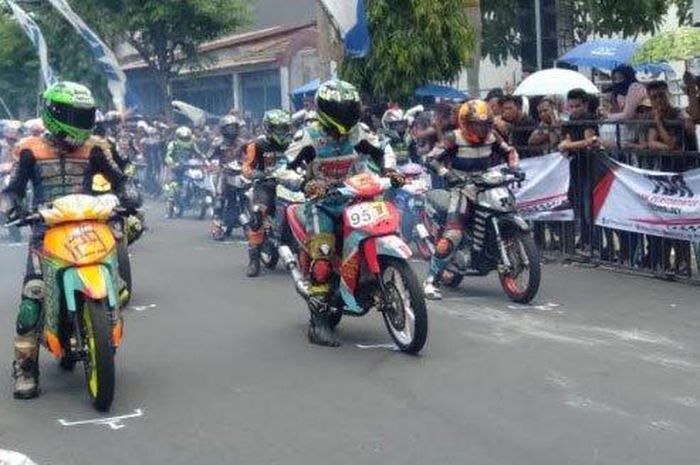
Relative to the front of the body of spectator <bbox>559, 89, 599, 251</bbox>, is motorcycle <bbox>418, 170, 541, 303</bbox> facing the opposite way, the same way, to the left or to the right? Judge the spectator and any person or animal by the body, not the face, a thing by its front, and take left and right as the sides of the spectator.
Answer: to the left

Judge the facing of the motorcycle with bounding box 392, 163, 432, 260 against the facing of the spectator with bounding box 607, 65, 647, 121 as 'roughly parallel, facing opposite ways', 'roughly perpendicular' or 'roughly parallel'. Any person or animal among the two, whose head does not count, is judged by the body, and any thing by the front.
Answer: roughly perpendicular

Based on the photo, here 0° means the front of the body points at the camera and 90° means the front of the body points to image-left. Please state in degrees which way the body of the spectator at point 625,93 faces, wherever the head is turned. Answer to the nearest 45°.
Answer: approximately 45°

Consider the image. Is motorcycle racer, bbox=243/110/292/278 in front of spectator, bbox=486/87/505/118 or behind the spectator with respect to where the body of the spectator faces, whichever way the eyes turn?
in front

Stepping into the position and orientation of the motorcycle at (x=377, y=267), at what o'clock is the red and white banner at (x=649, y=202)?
The red and white banner is roughly at 9 o'clock from the motorcycle.

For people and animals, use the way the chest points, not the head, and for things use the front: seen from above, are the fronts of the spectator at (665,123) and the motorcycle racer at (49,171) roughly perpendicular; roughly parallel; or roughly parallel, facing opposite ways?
roughly perpendicular

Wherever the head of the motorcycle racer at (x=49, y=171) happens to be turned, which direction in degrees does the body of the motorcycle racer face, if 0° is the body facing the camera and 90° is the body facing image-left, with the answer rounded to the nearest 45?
approximately 0°

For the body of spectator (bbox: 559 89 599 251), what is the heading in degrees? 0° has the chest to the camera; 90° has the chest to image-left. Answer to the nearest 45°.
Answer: approximately 45°
